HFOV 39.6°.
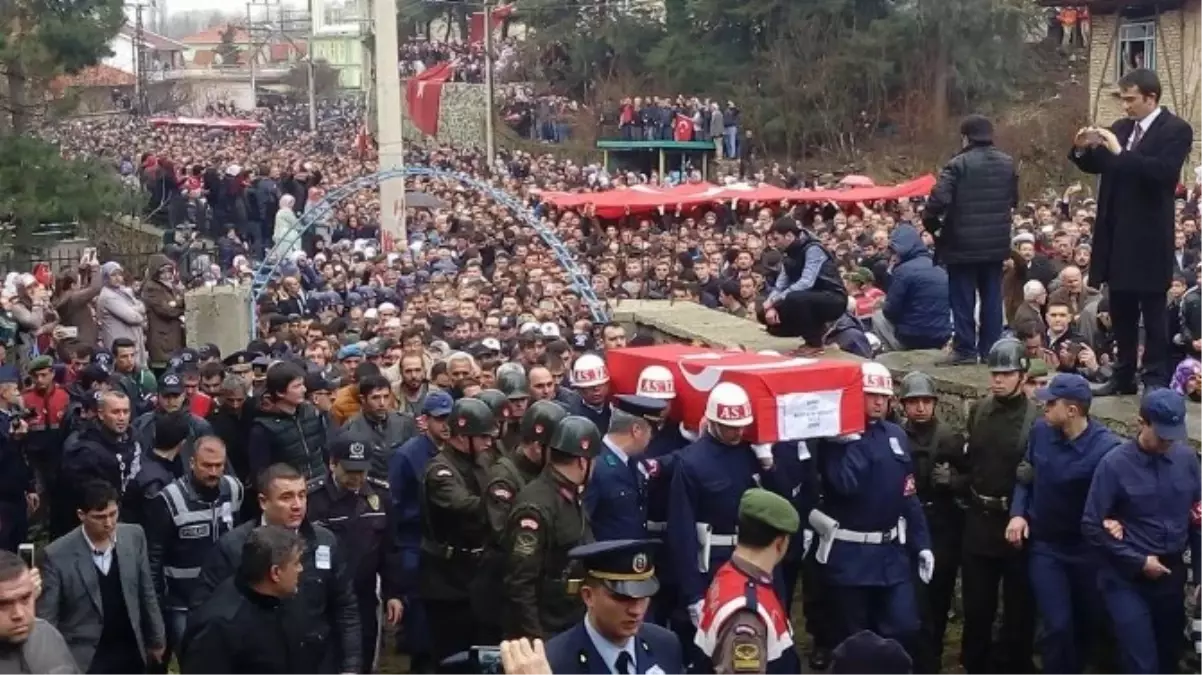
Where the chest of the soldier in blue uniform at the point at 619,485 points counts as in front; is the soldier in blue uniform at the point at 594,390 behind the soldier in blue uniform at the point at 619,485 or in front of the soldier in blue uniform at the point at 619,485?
behind

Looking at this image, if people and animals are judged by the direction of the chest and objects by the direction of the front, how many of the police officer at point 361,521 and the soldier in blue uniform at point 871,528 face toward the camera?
2

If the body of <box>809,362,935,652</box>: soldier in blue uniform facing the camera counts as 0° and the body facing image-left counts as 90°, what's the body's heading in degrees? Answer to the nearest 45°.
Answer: approximately 0°

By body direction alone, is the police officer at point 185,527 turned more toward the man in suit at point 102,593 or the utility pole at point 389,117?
the man in suit
